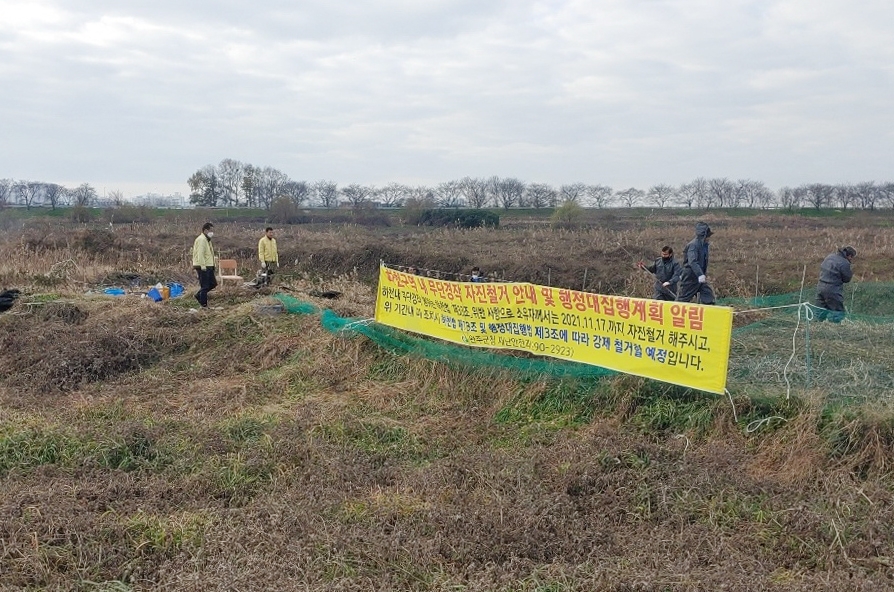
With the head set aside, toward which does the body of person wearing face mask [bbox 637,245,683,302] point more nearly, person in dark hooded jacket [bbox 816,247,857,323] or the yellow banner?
the yellow banner

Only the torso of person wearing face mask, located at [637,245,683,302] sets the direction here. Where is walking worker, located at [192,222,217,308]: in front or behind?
in front

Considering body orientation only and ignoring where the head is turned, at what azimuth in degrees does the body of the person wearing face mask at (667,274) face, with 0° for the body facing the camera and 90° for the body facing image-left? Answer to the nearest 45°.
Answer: approximately 45°

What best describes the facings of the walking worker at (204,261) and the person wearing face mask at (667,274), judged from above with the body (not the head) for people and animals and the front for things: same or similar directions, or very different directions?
very different directions
